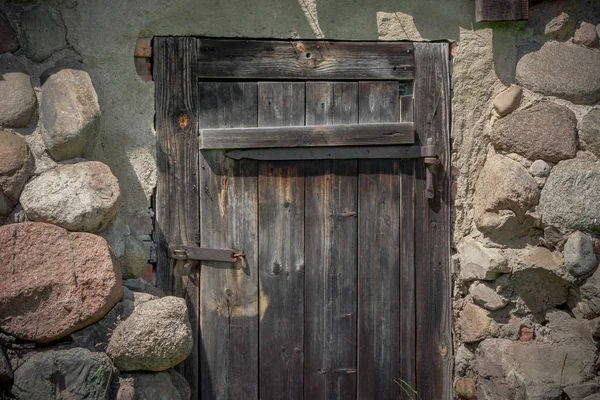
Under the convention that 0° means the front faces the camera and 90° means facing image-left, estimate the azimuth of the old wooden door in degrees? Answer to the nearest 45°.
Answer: approximately 0°

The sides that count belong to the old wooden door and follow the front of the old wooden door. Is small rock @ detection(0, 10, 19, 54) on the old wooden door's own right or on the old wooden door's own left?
on the old wooden door's own right

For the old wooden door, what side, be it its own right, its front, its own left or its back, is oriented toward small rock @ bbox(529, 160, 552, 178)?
left

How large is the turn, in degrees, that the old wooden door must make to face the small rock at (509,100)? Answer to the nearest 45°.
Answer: approximately 90° to its left

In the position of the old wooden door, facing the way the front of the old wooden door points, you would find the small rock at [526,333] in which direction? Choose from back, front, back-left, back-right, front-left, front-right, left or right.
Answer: left

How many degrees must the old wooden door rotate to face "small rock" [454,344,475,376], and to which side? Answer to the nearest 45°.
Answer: approximately 90° to its left

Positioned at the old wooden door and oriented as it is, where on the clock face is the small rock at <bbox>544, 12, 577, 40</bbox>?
The small rock is roughly at 9 o'clock from the old wooden door.

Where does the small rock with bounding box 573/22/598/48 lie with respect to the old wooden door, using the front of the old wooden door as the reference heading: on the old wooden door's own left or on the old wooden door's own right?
on the old wooden door's own left

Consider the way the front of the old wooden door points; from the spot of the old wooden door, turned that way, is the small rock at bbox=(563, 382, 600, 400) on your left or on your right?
on your left
